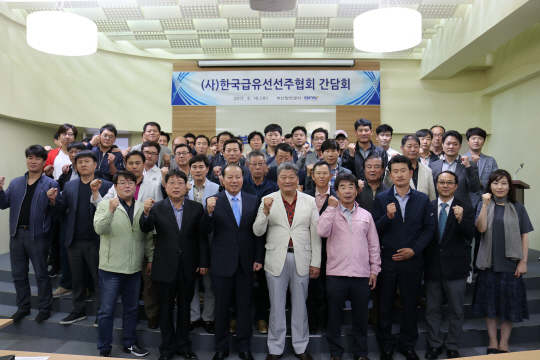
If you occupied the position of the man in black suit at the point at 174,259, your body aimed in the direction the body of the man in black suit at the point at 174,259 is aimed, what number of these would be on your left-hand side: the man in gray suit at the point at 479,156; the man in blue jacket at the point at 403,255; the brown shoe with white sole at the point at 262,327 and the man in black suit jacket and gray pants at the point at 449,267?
4

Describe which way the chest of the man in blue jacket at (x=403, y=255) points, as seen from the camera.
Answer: toward the camera

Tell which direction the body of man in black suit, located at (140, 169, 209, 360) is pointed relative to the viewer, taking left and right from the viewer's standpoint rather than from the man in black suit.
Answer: facing the viewer

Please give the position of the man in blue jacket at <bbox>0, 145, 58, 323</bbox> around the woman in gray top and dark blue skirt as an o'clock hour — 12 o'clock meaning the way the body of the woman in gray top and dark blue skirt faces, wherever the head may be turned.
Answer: The man in blue jacket is roughly at 2 o'clock from the woman in gray top and dark blue skirt.

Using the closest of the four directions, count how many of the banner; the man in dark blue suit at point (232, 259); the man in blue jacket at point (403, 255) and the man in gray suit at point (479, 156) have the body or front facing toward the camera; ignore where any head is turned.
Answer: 4

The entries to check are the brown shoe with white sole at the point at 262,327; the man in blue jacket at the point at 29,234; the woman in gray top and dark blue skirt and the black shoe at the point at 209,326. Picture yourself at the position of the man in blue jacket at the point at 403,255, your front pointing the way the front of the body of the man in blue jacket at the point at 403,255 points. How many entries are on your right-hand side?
3

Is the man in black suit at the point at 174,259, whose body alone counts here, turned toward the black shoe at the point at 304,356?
no

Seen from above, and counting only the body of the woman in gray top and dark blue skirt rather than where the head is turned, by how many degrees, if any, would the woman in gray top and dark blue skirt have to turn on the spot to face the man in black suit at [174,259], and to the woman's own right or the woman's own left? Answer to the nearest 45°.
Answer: approximately 45° to the woman's own right

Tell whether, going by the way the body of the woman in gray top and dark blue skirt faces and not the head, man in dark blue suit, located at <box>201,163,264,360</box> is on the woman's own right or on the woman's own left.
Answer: on the woman's own right

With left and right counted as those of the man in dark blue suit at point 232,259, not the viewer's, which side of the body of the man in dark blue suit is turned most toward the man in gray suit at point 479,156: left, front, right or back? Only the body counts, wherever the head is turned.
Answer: left

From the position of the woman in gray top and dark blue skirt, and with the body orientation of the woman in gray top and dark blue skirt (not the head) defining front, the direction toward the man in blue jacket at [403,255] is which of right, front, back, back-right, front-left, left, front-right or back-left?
front-right

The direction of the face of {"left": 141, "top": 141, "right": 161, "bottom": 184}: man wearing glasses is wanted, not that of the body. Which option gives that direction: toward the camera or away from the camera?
toward the camera

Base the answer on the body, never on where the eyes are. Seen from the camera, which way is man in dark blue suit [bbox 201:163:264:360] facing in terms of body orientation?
toward the camera

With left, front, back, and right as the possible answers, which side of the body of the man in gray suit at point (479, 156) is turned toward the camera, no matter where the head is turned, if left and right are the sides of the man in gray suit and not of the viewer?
front

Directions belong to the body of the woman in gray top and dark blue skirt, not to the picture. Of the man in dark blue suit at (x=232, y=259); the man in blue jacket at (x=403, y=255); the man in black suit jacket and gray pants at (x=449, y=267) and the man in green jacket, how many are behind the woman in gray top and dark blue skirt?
0

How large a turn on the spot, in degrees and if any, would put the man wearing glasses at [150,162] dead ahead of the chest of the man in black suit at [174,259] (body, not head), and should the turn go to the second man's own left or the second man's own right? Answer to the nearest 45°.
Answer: approximately 180°

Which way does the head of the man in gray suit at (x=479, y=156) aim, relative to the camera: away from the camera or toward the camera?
toward the camera
